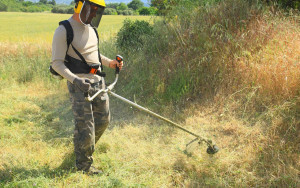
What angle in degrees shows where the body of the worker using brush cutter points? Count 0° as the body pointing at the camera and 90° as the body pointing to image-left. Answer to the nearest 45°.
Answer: approximately 315°

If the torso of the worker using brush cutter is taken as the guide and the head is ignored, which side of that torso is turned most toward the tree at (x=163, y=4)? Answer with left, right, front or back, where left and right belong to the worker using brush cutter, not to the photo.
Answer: left

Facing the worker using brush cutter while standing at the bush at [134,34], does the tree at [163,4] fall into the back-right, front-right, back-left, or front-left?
back-left

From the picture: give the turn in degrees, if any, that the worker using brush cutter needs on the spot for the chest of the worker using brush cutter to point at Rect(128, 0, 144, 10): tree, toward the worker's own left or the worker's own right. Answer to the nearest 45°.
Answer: approximately 135° to the worker's own left

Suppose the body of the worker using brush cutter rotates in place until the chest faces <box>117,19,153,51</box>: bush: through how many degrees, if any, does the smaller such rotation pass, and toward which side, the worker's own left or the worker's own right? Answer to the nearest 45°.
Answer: approximately 135° to the worker's own left
